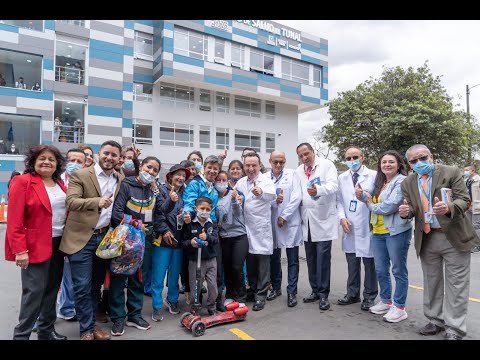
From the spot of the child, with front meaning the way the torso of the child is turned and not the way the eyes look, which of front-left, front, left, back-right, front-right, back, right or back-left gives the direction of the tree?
back-left

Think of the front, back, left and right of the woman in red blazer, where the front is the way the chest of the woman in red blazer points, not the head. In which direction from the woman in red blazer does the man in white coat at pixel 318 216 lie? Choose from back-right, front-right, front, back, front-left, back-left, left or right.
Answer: front-left

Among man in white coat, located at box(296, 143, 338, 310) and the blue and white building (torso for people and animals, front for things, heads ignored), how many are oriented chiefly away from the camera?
0

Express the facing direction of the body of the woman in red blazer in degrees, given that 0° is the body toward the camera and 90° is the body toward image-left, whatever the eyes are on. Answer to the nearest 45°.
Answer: approximately 315°

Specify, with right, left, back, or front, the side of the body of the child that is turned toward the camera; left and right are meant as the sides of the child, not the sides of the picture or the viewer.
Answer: front

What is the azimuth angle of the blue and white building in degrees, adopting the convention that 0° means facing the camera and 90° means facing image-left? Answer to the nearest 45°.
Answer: approximately 315°

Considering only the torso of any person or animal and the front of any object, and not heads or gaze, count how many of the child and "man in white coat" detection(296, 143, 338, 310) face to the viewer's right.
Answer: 0

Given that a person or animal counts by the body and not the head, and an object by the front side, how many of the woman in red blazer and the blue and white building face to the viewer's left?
0

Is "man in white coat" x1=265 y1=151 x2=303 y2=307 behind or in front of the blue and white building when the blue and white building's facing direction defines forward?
in front

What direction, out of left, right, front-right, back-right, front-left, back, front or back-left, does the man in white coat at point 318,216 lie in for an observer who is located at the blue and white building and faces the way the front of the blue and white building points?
front-right
